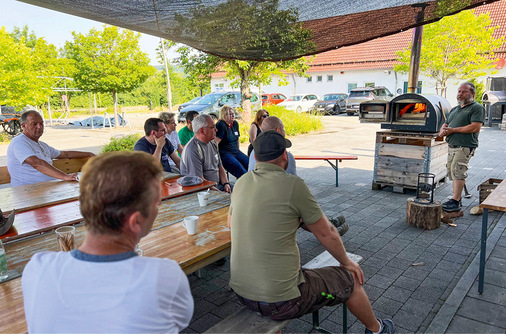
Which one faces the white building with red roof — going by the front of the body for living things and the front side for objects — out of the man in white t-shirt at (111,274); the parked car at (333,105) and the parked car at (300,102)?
the man in white t-shirt

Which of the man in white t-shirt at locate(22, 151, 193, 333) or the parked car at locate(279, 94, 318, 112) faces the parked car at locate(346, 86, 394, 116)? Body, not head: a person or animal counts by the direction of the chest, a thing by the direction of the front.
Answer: the man in white t-shirt

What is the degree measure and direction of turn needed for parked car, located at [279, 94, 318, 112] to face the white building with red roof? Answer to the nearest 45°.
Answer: approximately 180°

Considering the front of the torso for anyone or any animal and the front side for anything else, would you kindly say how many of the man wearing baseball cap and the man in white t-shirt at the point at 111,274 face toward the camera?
0

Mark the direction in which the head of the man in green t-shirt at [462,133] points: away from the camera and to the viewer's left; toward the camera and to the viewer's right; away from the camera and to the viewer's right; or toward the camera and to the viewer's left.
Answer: toward the camera and to the viewer's left

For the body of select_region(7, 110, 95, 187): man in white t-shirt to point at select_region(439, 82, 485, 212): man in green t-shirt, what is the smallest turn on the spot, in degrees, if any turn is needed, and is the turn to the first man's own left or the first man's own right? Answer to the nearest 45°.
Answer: approximately 45° to the first man's own left

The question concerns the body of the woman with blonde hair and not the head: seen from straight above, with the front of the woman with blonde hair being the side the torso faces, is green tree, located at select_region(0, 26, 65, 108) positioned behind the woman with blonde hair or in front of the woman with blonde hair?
behind

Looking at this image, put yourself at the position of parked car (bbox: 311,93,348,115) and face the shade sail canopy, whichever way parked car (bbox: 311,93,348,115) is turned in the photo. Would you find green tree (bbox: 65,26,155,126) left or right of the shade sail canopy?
right

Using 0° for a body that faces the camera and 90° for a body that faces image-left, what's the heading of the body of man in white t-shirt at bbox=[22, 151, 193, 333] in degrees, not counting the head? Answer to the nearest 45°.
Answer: approximately 225°

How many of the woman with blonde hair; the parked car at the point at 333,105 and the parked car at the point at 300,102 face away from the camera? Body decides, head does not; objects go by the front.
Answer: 0

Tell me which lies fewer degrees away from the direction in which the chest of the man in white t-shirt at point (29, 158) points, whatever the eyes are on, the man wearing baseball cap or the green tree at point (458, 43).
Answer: the man wearing baseball cap

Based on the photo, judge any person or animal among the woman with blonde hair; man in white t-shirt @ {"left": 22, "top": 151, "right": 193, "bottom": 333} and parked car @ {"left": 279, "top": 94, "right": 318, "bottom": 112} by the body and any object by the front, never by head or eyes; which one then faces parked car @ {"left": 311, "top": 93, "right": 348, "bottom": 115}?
the man in white t-shirt

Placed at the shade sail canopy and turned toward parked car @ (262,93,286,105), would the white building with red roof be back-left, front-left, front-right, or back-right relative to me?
front-right

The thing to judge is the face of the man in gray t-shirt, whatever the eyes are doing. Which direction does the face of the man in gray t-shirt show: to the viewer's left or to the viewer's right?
to the viewer's right

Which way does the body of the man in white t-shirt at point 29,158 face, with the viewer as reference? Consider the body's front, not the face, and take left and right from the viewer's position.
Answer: facing the viewer and to the right of the viewer

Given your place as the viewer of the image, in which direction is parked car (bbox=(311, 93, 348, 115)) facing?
facing the viewer and to the left of the viewer

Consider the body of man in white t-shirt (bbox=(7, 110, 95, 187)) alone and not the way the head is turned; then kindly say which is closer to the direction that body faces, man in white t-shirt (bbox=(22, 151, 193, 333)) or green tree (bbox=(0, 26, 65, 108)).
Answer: the man in white t-shirt

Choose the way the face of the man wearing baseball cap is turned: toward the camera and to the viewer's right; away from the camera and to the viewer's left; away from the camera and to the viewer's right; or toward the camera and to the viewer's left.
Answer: away from the camera and to the viewer's right

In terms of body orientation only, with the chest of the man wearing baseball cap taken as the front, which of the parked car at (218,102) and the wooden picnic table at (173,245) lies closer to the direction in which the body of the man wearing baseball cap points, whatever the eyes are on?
the parked car
